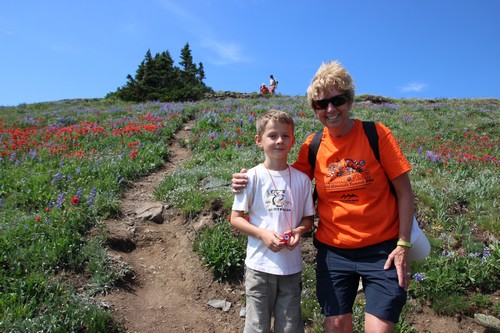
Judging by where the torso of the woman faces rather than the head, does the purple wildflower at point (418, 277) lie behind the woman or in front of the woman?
behind

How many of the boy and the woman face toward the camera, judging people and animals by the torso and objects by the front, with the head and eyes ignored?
2

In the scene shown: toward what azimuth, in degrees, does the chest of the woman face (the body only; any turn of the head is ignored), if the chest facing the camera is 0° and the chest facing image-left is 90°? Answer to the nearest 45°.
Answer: approximately 0°

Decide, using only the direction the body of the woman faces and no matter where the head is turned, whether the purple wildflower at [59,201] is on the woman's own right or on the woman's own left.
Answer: on the woman's own right

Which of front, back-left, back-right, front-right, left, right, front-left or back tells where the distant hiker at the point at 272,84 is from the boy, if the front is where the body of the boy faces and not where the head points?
back

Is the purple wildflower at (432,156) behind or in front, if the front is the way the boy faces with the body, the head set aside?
behind

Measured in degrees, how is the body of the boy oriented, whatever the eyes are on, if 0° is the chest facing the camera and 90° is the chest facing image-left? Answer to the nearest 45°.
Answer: approximately 0°

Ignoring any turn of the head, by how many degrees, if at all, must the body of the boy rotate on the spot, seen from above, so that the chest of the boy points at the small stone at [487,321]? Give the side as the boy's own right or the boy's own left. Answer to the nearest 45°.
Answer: approximately 135° to the boy's own left

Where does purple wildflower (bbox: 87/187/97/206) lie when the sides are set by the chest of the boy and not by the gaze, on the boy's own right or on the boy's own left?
on the boy's own right

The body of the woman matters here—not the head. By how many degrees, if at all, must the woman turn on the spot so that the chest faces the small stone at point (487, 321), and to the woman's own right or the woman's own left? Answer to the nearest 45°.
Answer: approximately 135° to the woman's own left
